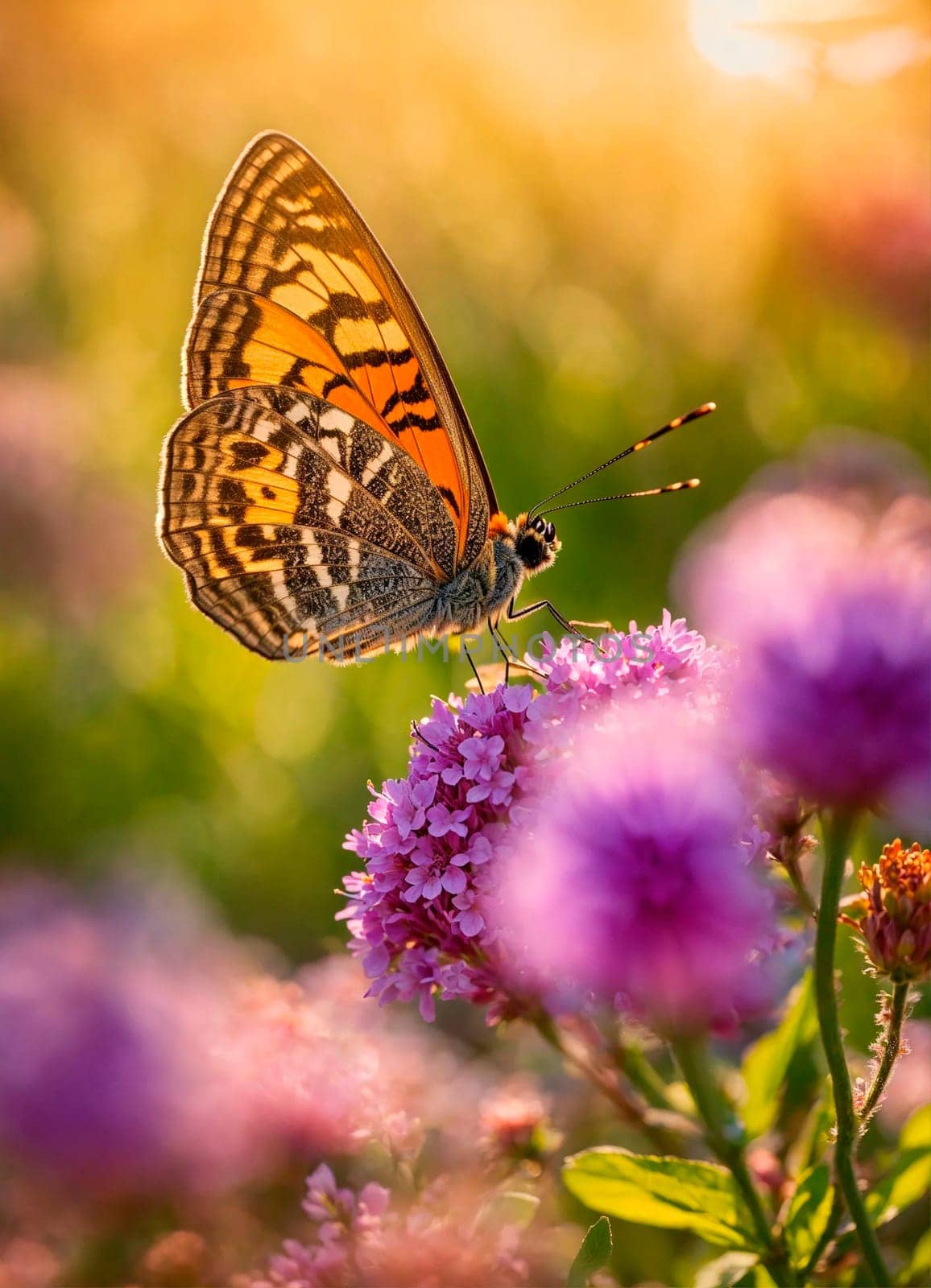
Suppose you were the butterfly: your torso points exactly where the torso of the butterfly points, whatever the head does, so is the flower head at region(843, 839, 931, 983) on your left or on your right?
on your right

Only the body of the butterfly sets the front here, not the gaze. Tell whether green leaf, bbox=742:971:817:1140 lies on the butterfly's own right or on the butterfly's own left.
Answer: on the butterfly's own right

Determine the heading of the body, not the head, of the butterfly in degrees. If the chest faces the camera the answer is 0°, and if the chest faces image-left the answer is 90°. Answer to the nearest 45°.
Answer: approximately 270°

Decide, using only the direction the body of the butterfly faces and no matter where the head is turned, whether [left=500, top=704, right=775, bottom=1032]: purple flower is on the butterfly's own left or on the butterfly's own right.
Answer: on the butterfly's own right
